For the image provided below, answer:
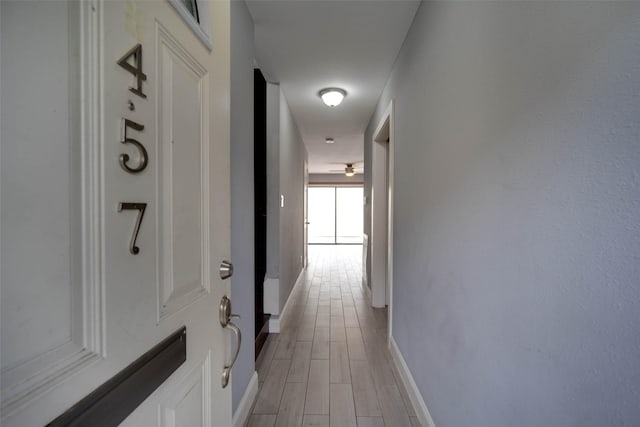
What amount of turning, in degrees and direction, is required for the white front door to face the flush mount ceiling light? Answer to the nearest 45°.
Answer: approximately 90° to its left

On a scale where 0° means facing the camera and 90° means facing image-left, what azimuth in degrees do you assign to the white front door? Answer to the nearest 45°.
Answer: approximately 315°

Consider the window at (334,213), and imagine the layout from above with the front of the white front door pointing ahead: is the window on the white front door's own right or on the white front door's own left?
on the white front door's own left
